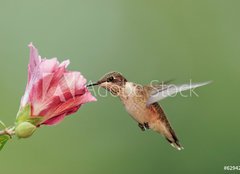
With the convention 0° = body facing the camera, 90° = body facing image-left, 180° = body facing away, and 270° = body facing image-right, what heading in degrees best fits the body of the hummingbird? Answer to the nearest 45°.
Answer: approximately 90°

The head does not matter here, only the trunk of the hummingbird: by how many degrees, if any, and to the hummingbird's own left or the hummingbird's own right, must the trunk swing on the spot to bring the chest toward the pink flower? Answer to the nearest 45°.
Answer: approximately 45° to the hummingbird's own left
